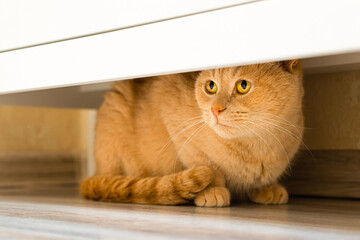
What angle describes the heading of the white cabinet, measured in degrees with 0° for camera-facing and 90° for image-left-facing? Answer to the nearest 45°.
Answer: approximately 45°

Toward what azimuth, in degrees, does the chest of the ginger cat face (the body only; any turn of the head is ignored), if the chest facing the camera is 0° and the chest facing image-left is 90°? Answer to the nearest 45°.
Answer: approximately 315°
